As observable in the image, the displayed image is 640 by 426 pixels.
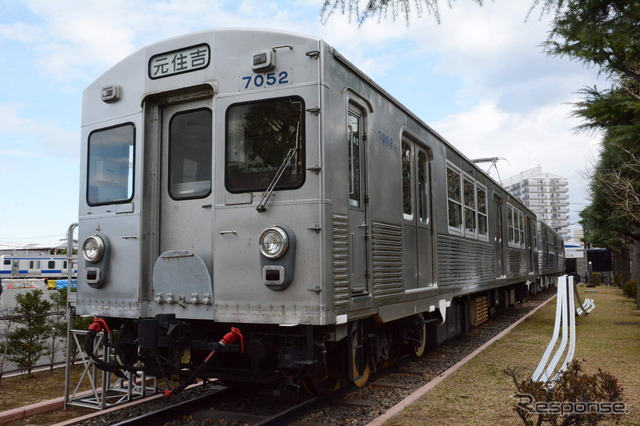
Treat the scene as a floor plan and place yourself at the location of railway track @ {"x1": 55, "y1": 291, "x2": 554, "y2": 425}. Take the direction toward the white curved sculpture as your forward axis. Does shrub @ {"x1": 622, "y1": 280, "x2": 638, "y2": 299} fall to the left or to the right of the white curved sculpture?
left

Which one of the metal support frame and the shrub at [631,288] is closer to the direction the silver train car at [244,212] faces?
the metal support frame

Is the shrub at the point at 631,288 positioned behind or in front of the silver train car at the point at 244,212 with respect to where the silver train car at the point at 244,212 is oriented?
behind

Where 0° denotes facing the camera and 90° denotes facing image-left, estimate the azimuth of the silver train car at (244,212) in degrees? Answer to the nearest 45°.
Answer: approximately 45°
